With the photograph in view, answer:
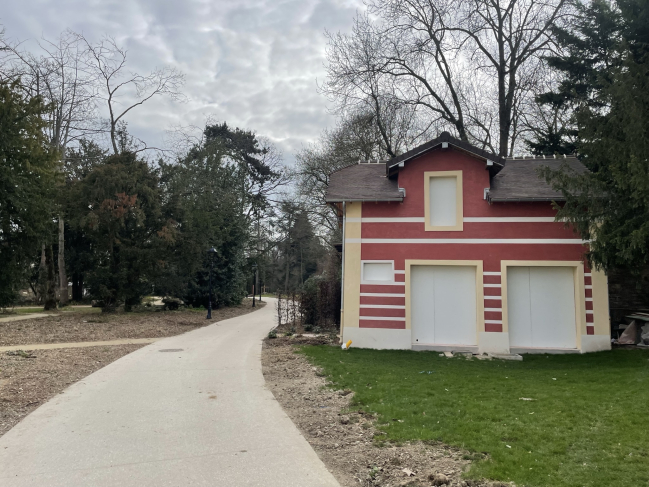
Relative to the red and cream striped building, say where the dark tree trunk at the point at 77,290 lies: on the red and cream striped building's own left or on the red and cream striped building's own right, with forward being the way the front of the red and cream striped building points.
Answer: on the red and cream striped building's own right

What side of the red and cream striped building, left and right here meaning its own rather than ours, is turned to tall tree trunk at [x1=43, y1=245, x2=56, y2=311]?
right

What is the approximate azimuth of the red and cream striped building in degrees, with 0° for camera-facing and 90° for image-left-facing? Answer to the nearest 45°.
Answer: approximately 0°

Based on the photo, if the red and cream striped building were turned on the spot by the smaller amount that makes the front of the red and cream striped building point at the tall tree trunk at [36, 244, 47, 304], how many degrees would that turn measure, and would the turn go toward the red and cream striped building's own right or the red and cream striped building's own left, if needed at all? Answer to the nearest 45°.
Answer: approximately 90° to the red and cream striped building's own right
